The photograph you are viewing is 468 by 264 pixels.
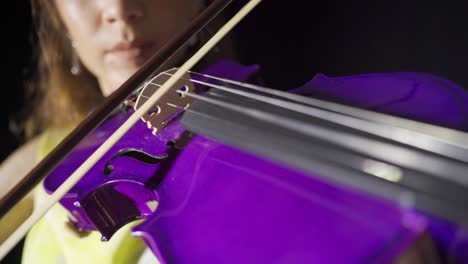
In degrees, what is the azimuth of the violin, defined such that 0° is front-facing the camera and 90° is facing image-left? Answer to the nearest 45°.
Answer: approximately 45°
